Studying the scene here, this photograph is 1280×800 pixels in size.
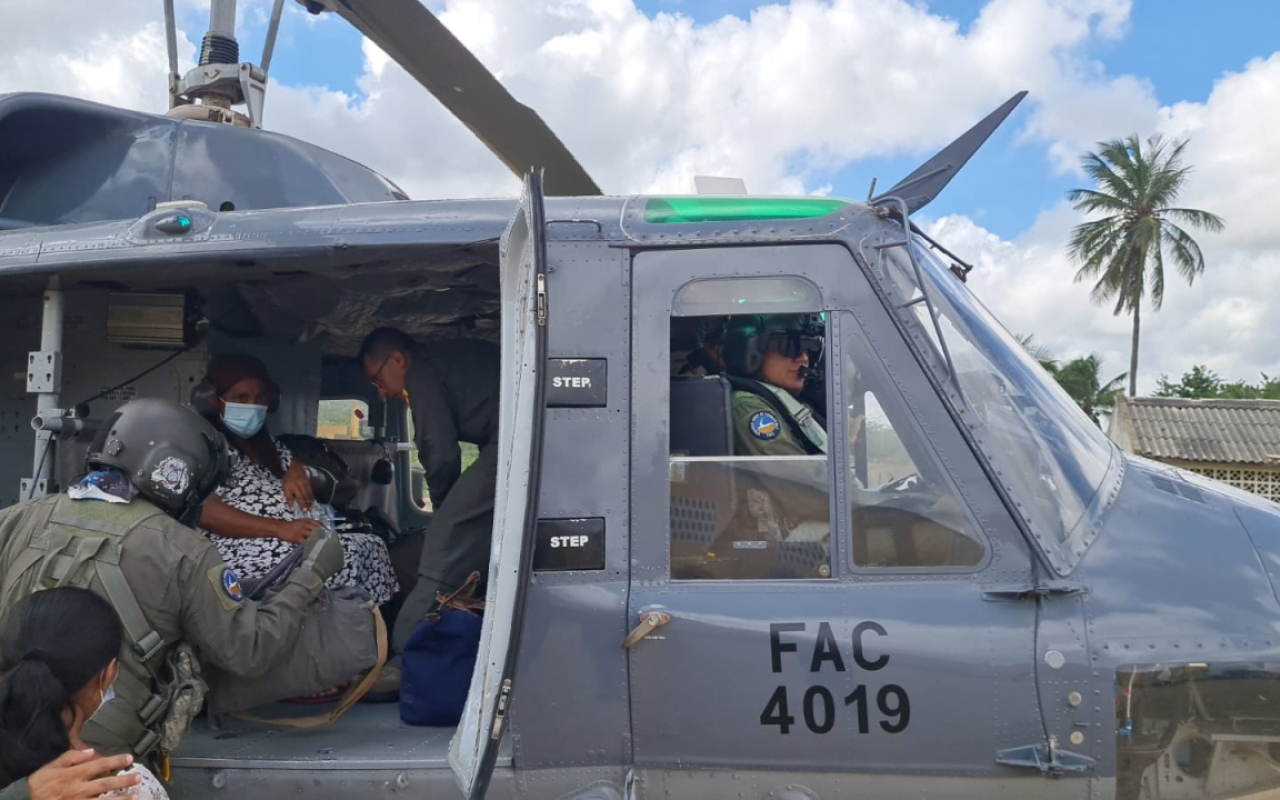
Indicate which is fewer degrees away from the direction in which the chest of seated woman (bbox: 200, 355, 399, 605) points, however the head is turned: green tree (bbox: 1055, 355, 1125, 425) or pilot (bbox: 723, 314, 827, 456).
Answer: the pilot

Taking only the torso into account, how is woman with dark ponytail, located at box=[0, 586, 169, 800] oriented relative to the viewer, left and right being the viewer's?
facing away from the viewer and to the right of the viewer

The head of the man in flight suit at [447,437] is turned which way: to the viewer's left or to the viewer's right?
to the viewer's left

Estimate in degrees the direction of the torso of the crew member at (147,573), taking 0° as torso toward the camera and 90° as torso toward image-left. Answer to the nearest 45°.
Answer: approximately 225°

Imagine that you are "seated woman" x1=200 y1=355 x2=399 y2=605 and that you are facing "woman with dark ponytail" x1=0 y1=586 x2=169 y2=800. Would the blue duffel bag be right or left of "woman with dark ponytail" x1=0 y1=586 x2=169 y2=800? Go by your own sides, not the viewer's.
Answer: left

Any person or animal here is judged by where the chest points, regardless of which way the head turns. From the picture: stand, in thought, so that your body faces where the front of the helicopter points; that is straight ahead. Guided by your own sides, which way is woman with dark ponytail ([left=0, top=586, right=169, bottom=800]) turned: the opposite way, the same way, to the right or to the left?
to the left

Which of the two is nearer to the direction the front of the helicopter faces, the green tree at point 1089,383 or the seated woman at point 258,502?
the green tree

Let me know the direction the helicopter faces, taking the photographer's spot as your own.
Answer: facing to the right of the viewer

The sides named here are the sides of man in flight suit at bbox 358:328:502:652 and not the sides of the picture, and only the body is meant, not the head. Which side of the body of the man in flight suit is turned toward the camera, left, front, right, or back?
left

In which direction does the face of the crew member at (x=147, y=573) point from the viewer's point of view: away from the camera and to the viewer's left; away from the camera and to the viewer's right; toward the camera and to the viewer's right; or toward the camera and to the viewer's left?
away from the camera and to the viewer's right
